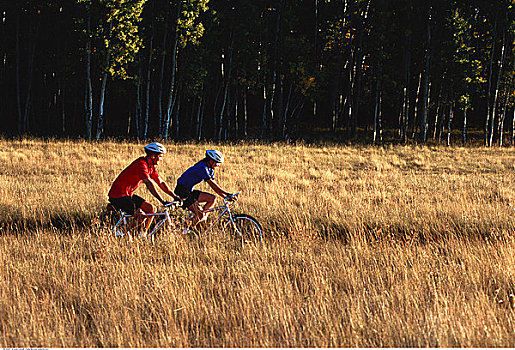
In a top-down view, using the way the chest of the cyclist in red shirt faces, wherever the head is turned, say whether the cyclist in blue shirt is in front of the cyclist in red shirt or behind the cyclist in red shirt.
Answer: in front

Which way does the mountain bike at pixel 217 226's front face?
to the viewer's right

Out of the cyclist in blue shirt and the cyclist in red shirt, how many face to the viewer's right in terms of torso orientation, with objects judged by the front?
2

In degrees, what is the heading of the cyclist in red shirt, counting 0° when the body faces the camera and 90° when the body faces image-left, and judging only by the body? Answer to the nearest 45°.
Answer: approximately 270°

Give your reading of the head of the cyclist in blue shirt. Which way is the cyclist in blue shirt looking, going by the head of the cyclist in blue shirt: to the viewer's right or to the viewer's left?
to the viewer's right

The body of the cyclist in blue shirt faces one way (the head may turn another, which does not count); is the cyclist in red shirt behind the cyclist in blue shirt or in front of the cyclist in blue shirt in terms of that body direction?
behind

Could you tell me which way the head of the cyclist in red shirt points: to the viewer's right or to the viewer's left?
to the viewer's right

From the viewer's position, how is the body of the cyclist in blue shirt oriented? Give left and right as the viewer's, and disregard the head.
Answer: facing to the right of the viewer
